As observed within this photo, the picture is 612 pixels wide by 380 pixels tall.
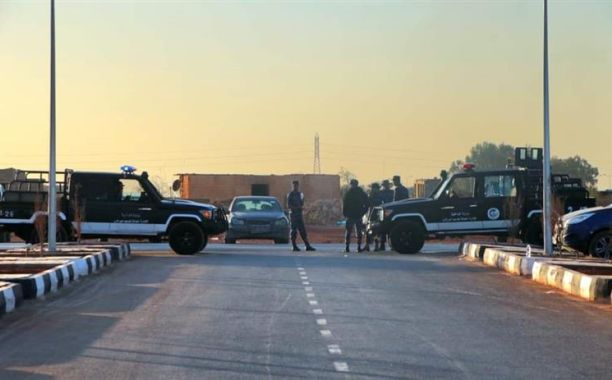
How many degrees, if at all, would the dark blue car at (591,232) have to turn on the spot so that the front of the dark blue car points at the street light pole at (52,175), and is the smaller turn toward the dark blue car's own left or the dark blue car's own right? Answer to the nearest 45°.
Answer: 0° — it already faces it

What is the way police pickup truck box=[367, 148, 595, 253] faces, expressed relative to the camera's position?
facing to the left of the viewer

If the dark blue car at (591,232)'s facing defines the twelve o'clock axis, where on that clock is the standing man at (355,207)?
The standing man is roughly at 1 o'clock from the dark blue car.

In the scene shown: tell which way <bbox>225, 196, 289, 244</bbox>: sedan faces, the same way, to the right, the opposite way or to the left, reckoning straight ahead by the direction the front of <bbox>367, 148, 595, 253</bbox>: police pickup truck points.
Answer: to the left

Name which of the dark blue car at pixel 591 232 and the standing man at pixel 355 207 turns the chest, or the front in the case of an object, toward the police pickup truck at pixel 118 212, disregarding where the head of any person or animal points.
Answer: the dark blue car

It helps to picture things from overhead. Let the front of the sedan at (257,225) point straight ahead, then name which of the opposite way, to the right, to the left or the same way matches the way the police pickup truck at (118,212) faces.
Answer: to the left

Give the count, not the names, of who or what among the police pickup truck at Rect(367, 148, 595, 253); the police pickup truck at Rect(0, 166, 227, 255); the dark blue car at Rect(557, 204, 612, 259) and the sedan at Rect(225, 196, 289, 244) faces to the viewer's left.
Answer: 2

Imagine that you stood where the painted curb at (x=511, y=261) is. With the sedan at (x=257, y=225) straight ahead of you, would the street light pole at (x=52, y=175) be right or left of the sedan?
left

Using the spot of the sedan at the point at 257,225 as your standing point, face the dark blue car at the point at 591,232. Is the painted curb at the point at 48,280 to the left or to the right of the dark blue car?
right
